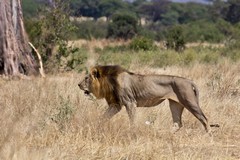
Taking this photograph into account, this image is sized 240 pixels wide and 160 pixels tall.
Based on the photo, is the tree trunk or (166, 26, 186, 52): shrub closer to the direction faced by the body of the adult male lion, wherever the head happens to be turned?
the tree trunk

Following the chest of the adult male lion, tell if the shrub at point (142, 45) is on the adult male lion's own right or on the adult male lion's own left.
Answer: on the adult male lion's own right

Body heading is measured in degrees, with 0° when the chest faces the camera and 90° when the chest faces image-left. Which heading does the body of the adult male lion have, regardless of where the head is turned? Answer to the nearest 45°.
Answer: approximately 90°

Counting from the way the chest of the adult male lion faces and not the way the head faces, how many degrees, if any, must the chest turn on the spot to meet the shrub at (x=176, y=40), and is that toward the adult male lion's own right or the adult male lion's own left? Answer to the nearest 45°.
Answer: approximately 90° to the adult male lion's own right
